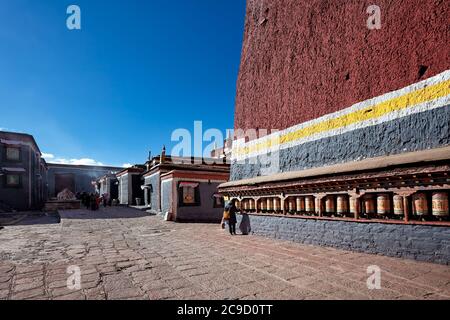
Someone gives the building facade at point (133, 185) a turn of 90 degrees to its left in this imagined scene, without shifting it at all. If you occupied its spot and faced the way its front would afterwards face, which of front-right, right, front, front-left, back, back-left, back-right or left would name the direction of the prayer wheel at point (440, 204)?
front-right

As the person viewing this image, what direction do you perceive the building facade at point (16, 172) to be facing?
facing the viewer and to the right of the viewer

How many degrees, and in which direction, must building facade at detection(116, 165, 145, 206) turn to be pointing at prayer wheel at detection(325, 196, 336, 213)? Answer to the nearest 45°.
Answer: approximately 45° to its left

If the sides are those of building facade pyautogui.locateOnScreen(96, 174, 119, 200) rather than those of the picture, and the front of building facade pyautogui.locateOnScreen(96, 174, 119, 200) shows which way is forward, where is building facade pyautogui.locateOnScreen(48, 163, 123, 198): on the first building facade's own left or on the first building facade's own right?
on the first building facade's own right

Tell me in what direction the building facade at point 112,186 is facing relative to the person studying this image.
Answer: facing the viewer and to the left of the viewer

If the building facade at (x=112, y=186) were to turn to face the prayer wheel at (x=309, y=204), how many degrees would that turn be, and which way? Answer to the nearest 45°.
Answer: approximately 45° to its left

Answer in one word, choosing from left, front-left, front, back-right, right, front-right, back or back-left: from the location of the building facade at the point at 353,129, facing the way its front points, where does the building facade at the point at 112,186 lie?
right

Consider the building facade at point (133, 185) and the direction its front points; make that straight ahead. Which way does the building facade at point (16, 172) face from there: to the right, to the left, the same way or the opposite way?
to the left

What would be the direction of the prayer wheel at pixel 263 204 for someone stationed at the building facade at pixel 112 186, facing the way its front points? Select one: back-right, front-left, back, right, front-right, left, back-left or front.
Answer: front-left

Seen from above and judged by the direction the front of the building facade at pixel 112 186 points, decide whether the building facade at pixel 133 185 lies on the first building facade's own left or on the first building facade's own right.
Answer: on the first building facade's own left

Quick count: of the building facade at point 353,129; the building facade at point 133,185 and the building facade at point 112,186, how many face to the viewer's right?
0
